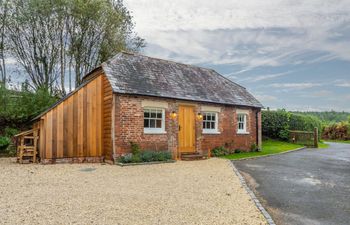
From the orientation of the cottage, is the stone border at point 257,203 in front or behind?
in front

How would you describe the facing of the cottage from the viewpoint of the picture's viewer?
facing the viewer and to the right of the viewer

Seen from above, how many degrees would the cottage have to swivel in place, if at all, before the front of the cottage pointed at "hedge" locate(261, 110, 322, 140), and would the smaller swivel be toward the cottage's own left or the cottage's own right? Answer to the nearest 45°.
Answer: approximately 90° to the cottage's own left

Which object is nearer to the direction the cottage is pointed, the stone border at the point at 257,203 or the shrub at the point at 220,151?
the stone border

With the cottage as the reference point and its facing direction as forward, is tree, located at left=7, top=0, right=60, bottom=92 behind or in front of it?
behind

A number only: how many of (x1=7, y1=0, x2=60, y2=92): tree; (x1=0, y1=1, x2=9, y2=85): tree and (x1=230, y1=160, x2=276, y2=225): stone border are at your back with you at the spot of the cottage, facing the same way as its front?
2

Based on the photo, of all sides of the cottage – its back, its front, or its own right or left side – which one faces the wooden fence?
left

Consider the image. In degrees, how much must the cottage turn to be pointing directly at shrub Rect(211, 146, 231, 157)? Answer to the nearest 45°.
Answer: approximately 90° to its left

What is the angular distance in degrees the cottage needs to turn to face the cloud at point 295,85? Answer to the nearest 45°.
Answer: approximately 90° to its left

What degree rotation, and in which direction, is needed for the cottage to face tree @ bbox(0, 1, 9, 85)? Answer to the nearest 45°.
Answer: approximately 180°

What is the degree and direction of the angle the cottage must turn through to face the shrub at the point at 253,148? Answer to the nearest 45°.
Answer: approximately 90° to its left
